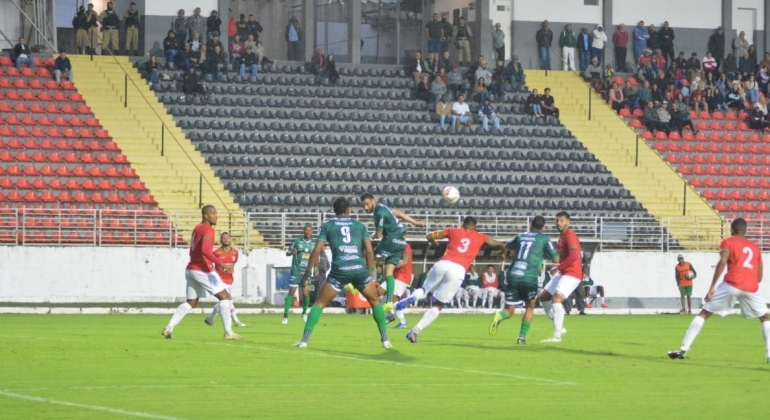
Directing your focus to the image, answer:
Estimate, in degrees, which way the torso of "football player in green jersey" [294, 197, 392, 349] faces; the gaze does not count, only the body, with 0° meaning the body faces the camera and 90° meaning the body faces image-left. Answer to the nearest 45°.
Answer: approximately 180°

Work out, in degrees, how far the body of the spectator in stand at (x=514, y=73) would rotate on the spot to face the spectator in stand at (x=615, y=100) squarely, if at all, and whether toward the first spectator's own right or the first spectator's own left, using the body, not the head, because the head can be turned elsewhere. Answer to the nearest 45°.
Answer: approximately 90° to the first spectator's own left

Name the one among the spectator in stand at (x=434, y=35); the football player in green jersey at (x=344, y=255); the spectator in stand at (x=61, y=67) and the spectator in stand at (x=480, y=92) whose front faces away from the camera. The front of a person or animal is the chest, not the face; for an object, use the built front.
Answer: the football player in green jersey

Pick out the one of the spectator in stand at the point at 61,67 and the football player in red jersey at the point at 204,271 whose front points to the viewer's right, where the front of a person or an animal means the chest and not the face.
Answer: the football player in red jersey

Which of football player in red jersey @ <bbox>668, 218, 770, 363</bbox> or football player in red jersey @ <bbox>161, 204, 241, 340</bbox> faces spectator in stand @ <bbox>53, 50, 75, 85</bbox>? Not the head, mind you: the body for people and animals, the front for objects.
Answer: football player in red jersey @ <bbox>668, 218, 770, 363</bbox>

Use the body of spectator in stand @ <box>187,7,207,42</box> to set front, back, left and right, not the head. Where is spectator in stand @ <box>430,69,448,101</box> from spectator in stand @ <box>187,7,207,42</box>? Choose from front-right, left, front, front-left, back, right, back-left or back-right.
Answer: left

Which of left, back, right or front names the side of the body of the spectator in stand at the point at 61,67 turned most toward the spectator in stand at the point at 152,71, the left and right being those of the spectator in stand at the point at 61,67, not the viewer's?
left

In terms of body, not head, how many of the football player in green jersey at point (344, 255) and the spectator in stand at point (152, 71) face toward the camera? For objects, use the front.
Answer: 1

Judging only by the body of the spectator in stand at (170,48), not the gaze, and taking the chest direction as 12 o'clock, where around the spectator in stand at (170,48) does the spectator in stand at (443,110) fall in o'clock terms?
the spectator in stand at (443,110) is roughly at 9 o'clock from the spectator in stand at (170,48).

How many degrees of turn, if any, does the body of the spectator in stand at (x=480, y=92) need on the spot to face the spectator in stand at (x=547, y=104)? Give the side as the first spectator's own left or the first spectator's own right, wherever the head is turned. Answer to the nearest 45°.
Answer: approximately 90° to the first spectator's own left
